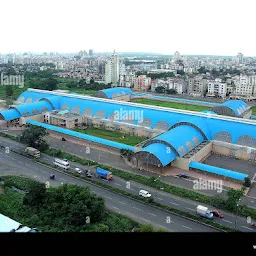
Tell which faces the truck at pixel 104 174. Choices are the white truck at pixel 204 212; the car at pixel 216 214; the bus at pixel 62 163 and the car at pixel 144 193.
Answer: the bus at pixel 62 163

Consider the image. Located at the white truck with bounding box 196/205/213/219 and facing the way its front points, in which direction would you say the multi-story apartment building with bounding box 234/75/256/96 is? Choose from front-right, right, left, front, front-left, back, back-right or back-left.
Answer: back-left

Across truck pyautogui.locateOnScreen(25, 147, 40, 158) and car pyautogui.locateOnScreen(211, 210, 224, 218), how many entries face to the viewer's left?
0

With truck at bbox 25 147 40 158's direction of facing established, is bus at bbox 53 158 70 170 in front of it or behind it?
in front

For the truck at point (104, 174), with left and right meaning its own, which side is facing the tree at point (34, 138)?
back

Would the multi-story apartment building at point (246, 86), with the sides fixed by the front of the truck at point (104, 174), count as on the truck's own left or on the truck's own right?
on the truck's own left

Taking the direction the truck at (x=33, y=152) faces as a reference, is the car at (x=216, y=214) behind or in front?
in front

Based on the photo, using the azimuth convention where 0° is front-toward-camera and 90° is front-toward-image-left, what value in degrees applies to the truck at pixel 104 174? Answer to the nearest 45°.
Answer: approximately 315°

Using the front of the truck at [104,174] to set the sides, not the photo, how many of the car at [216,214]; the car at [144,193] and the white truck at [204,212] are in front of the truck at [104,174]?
3

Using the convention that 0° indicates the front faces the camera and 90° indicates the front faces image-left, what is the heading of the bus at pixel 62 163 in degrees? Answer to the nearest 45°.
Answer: approximately 315°

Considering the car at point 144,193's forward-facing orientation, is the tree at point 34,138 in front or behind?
behind
